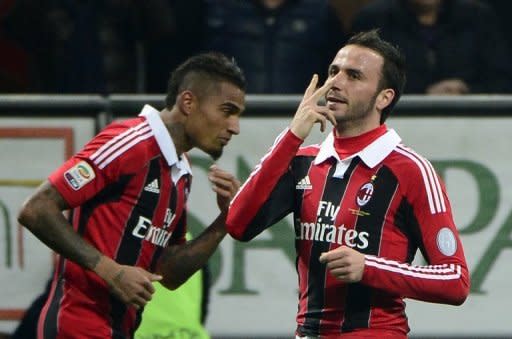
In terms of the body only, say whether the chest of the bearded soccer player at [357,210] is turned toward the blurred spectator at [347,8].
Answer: no

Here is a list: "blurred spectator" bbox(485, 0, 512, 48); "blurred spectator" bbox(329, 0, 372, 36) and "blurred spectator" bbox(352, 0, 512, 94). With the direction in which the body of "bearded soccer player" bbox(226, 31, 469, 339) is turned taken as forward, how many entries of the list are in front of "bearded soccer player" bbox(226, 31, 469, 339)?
0

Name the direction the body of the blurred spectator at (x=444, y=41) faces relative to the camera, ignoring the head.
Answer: toward the camera

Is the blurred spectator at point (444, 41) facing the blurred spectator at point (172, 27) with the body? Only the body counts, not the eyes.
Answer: no

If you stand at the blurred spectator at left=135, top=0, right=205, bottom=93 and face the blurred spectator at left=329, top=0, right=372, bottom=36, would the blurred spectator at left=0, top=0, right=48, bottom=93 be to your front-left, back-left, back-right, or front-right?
back-left

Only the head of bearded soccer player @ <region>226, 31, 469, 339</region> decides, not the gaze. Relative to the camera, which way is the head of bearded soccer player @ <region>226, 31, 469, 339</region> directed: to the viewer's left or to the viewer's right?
to the viewer's left

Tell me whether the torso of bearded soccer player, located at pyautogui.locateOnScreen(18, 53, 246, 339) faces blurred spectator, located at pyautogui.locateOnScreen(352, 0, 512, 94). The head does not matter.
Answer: no

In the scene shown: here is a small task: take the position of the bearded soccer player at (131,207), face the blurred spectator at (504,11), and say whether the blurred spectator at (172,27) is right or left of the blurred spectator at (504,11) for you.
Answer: left

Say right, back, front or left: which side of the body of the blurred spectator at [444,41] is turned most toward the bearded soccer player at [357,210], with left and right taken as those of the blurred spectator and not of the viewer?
front

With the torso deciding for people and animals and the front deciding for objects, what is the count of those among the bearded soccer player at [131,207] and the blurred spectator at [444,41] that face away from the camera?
0

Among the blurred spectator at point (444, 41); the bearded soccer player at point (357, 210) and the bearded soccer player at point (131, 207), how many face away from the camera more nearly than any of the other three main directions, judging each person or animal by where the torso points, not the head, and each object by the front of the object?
0

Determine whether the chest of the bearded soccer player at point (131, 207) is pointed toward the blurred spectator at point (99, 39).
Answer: no

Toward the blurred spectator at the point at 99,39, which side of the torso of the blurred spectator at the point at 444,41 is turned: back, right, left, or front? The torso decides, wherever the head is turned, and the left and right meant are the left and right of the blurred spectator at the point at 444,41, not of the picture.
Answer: right
